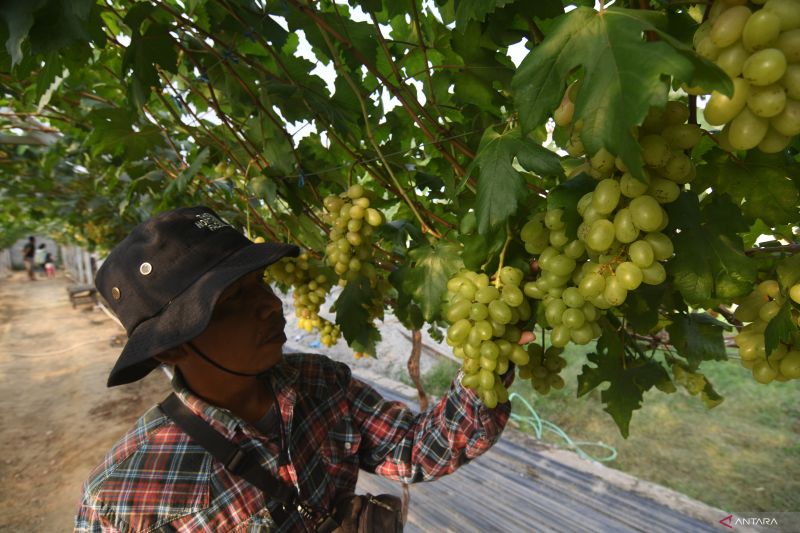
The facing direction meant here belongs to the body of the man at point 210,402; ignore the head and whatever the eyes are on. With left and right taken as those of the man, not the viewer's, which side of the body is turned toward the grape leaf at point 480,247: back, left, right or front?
front

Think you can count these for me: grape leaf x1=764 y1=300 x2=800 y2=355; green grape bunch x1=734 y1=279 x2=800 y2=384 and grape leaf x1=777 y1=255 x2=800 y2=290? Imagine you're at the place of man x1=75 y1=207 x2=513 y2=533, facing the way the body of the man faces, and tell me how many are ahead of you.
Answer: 3

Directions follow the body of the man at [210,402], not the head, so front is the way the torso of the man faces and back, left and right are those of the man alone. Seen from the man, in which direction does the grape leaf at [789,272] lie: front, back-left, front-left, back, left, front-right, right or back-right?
front

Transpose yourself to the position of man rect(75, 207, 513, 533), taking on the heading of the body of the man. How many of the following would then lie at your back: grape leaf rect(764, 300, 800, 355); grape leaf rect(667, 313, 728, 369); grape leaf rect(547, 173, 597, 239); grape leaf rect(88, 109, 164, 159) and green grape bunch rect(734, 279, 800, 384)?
1

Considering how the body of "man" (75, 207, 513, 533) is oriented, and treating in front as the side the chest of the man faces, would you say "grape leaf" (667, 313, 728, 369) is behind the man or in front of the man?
in front

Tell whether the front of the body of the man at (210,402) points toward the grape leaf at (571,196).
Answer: yes

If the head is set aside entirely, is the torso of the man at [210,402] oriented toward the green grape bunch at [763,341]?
yes

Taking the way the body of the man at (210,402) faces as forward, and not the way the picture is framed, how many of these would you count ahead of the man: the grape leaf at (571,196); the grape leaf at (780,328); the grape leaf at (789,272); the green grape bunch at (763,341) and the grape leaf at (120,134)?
4

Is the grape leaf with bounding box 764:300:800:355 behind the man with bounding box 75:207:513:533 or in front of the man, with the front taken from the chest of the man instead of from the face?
in front

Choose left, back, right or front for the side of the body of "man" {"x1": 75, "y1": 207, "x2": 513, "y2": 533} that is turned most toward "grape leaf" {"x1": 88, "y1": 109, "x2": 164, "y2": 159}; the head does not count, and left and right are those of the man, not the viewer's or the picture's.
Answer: back

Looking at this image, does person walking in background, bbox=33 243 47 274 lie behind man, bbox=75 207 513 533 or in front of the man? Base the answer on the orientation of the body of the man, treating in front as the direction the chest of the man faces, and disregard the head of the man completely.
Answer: behind
